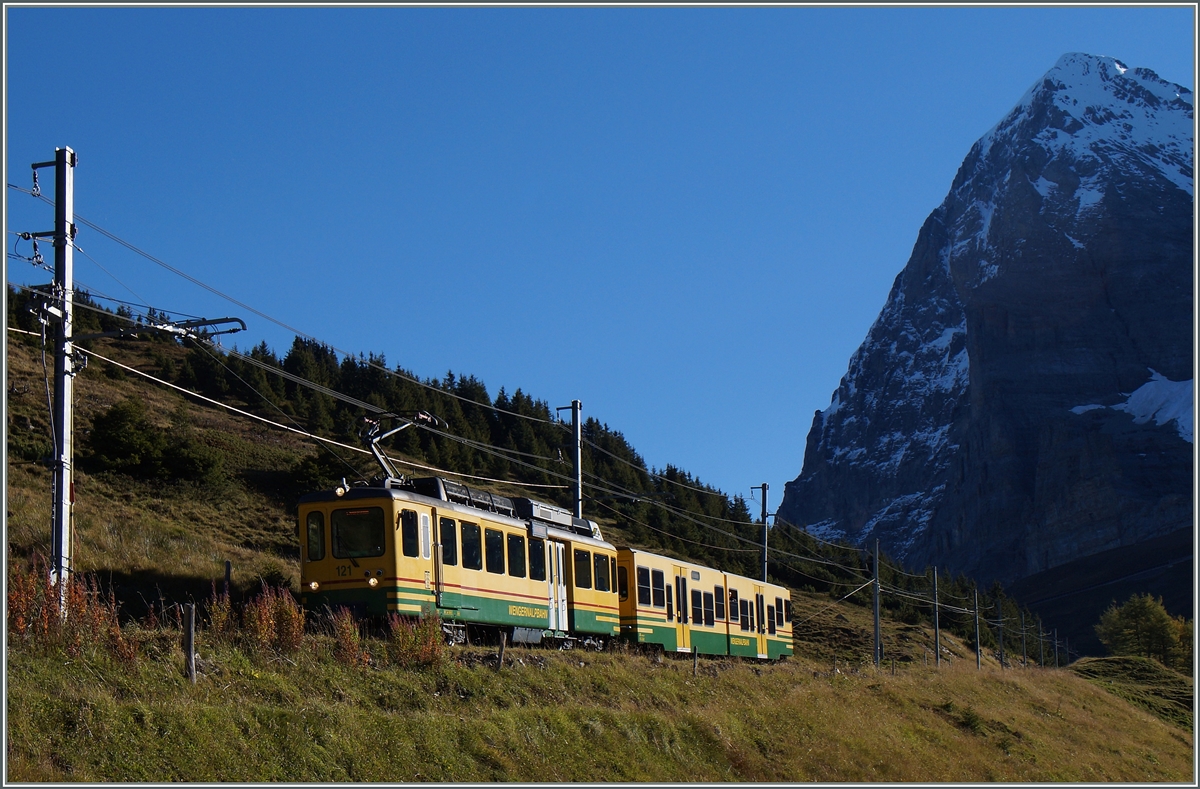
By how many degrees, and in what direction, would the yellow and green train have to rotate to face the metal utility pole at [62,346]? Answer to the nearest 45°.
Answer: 0° — it already faces it

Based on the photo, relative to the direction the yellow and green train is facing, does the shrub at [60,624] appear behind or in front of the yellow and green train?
in front

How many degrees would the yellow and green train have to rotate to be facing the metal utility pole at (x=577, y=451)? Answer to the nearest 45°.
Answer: approximately 135° to its right

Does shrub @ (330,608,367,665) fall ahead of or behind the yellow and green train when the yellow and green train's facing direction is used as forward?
ahead

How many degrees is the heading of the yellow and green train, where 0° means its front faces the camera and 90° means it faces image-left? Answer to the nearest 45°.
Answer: approximately 45°

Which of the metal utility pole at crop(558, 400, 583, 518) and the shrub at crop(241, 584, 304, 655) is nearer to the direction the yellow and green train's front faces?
the shrub

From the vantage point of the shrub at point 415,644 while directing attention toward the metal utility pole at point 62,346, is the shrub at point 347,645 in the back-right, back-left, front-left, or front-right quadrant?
front-left

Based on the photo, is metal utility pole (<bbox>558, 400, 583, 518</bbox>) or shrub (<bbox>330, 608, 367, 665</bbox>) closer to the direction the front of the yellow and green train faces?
the shrub

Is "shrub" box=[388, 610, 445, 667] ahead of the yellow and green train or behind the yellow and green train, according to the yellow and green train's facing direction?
ahead

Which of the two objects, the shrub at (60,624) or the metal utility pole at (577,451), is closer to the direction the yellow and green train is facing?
the shrub
